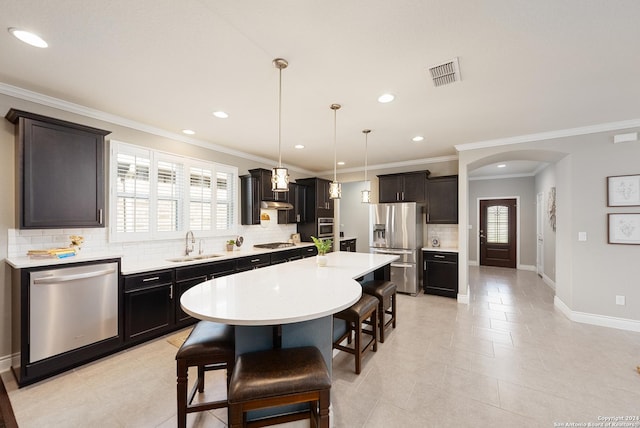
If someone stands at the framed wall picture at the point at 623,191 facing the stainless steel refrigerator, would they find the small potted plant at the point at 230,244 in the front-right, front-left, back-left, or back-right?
front-left

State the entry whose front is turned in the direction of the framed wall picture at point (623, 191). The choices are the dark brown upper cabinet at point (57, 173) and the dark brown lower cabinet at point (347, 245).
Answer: the dark brown upper cabinet

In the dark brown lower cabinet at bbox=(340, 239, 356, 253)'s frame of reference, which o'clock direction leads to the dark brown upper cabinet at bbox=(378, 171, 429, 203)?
The dark brown upper cabinet is roughly at 9 o'clock from the dark brown lower cabinet.

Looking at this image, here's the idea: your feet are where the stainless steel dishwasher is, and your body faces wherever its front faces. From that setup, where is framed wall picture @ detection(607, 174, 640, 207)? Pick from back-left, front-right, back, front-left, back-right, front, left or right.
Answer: front

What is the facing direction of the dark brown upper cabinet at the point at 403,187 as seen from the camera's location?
facing the viewer

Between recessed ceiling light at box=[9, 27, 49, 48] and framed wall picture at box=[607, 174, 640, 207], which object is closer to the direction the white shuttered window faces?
the framed wall picture

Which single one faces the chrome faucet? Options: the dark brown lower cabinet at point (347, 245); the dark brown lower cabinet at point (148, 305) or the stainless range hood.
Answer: the dark brown lower cabinet at point (347, 245)

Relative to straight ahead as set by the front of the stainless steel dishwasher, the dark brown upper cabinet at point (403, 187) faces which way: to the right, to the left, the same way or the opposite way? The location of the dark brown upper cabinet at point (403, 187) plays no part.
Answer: to the right

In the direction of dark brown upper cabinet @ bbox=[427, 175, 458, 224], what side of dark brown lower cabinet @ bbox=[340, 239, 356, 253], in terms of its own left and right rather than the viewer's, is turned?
left

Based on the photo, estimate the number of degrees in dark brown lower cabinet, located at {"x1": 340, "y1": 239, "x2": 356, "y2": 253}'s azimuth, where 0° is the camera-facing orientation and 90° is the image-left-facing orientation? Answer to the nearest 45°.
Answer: approximately 45°

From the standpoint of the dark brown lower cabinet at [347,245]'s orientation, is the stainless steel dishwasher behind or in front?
in front

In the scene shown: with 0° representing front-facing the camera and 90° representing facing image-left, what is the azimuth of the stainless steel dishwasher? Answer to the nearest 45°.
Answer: approximately 315°

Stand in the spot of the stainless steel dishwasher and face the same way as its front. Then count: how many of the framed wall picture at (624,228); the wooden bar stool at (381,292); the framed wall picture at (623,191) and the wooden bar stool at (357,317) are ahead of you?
4

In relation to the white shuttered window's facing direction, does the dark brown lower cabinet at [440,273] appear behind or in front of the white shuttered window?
in front

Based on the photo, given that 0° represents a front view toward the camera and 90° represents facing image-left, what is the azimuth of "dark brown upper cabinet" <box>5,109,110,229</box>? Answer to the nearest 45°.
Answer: approximately 315°

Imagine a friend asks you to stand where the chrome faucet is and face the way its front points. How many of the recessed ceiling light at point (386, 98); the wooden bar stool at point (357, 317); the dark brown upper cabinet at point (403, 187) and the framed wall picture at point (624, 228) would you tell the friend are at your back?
0

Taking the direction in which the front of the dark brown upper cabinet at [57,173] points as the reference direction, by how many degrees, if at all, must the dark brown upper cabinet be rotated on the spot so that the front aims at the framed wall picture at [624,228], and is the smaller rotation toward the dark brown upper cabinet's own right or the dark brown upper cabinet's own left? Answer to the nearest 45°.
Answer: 0° — it already faces it

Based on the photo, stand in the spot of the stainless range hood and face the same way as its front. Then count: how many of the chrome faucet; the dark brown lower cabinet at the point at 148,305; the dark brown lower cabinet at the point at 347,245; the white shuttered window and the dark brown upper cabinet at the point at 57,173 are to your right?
4

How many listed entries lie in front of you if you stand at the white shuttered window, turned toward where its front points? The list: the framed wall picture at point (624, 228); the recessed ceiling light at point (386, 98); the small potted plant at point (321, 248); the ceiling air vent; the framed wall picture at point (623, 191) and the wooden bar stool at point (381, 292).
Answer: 6

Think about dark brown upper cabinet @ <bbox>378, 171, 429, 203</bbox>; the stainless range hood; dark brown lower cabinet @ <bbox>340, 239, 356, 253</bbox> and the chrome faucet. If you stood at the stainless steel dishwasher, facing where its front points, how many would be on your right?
0
